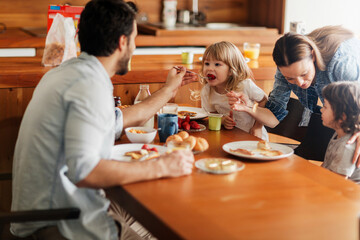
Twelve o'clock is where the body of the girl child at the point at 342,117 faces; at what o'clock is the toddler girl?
The toddler girl is roughly at 1 o'clock from the girl child.

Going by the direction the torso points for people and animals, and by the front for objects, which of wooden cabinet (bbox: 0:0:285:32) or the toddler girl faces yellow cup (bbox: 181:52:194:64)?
the wooden cabinet

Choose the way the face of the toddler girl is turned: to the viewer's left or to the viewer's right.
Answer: to the viewer's left

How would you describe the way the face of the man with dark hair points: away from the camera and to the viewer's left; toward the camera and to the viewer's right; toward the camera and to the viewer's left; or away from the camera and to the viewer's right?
away from the camera and to the viewer's right

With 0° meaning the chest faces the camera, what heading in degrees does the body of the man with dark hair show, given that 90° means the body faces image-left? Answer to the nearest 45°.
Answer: approximately 225°

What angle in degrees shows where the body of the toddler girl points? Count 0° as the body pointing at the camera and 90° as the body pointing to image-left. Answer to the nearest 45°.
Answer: approximately 45°

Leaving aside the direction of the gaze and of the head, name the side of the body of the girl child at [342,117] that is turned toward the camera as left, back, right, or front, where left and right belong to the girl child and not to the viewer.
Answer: left

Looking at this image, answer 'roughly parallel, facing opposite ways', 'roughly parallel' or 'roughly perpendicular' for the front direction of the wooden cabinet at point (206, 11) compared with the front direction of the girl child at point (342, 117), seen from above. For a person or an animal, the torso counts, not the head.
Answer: roughly perpendicular

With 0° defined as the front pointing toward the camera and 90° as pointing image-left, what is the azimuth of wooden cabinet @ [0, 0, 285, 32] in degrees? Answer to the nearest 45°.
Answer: approximately 0°
